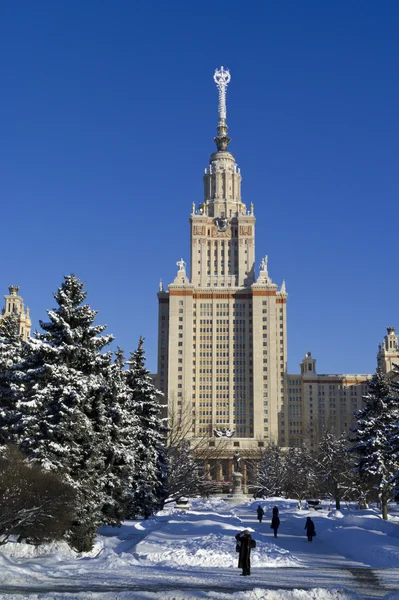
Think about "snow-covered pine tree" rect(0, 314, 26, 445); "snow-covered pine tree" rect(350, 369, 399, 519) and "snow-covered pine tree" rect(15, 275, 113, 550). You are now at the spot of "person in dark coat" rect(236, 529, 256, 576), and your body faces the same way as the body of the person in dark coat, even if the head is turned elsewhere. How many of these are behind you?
0

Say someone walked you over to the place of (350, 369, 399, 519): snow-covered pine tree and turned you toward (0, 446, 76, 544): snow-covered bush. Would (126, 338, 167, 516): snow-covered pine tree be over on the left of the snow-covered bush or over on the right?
right

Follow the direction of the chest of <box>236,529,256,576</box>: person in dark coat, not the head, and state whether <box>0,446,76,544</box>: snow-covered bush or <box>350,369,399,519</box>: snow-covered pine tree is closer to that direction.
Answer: the snow-covered pine tree

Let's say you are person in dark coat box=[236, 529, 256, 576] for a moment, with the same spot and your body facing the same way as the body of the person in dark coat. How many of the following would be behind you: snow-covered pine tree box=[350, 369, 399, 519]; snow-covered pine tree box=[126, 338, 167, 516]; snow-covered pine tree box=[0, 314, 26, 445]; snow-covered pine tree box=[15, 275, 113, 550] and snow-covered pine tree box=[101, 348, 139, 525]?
0

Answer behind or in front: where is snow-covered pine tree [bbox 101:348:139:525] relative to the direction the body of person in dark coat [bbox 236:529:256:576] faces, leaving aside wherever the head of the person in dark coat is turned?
in front

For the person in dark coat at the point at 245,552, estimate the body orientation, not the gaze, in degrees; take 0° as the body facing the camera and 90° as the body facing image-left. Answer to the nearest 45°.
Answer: approximately 180°

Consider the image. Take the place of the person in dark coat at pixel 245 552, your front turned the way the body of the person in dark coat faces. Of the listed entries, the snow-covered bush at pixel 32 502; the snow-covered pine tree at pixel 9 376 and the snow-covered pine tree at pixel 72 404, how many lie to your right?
0

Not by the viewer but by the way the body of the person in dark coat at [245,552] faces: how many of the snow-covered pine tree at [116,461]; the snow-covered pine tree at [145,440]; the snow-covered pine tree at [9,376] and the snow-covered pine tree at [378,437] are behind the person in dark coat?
0

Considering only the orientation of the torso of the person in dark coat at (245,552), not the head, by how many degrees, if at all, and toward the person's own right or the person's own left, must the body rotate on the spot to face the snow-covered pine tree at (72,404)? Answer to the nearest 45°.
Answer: approximately 45° to the person's own left

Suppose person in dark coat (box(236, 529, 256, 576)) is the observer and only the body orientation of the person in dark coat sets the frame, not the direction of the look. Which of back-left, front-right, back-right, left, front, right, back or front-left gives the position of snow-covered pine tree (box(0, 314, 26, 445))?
front-left

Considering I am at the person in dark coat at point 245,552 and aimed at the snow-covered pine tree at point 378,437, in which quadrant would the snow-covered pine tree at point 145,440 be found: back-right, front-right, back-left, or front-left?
front-left

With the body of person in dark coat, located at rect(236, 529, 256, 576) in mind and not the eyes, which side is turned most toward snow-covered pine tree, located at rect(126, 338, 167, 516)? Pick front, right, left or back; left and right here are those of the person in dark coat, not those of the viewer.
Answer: front

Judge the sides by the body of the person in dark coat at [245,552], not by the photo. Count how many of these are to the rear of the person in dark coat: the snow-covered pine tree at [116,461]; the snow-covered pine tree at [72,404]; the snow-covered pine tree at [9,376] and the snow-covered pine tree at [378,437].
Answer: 0

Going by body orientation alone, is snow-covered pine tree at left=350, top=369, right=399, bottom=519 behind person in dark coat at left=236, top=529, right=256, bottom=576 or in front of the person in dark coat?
in front
